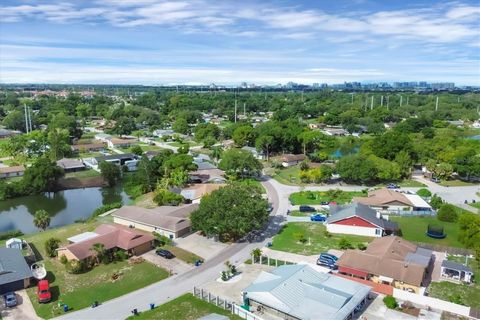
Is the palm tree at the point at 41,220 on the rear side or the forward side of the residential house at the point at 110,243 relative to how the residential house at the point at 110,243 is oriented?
on the rear side

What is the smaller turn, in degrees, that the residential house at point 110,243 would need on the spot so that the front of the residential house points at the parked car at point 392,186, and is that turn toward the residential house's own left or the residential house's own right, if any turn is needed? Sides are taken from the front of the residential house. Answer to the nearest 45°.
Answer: approximately 45° to the residential house's own left

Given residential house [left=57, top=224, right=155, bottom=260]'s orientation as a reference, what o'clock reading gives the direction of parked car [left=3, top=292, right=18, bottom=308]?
The parked car is roughly at 3 o'clock from the residential house.

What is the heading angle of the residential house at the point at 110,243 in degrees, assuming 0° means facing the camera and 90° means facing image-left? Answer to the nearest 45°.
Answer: approximately 315°
